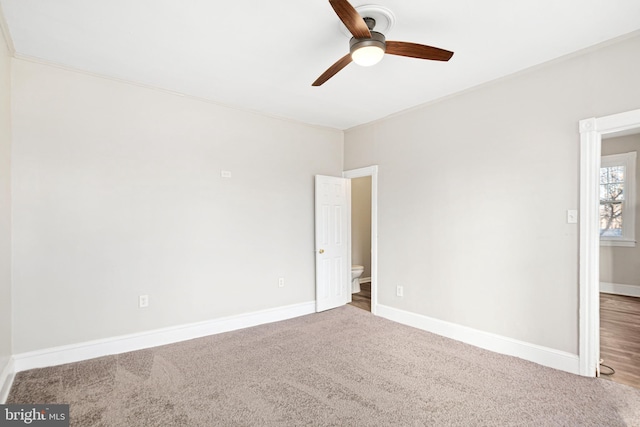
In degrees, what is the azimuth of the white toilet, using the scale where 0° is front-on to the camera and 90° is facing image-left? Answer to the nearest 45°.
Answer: approximately 270°

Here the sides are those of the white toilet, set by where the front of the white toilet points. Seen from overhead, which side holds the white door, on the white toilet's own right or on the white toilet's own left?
on the white toilet's own right

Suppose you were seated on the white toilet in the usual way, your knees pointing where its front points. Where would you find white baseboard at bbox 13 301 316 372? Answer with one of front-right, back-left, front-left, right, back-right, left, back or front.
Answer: back-right

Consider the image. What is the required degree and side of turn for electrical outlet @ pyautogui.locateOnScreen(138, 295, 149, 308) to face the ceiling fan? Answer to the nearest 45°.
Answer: approximately 45° to its left

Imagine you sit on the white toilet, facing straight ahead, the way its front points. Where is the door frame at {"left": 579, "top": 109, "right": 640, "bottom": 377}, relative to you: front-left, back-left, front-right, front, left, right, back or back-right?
front-right

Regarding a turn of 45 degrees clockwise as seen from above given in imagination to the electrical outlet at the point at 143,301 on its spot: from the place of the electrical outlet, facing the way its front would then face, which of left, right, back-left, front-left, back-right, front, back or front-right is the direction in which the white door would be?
back-left

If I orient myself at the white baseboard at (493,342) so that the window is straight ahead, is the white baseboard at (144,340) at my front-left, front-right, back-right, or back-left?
back-left

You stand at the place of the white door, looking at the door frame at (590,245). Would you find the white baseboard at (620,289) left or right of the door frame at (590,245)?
left

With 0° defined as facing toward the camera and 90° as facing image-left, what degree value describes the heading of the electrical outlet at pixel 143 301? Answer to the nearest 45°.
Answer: approximately 0°

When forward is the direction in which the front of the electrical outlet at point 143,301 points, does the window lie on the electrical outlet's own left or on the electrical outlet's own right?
on the electrical outlet's own left

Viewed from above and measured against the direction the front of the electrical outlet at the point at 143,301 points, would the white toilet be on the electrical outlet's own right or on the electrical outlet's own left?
on the electrical outlet's own left
